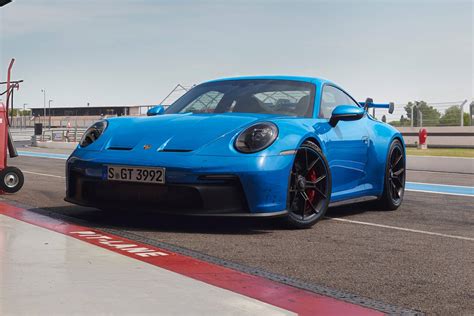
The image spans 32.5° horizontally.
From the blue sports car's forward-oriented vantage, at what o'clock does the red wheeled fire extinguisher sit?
The red wheeled fire extinguisher is roughly at 3 o'clock from the blue sports car.

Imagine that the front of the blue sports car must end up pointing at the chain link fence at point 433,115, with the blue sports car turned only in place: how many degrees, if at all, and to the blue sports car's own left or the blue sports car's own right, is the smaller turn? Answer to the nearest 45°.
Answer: approximately 135° to the blue sports car's own right

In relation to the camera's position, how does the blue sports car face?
facing the viewer and to the left of the viewer
